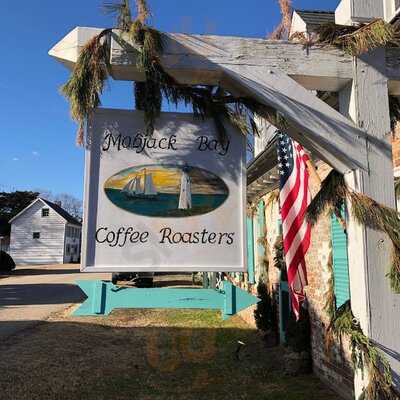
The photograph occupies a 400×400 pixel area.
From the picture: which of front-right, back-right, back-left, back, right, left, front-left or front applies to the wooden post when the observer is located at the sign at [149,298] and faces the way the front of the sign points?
left

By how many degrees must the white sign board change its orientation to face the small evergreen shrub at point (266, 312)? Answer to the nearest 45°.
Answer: approximately 180°

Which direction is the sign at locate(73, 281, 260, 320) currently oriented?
toward the camera

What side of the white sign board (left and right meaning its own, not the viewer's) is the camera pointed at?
front

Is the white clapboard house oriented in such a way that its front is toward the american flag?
no

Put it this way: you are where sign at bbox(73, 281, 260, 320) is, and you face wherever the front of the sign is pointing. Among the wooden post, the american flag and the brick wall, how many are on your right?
0

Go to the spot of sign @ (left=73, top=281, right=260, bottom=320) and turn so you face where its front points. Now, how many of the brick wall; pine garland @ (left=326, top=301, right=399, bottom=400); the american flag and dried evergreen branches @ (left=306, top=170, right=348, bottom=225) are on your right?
0

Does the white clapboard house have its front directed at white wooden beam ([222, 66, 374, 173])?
no

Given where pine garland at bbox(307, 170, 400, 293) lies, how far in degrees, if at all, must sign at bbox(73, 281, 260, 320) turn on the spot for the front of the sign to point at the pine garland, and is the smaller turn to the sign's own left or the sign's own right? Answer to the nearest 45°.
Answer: approximately 90° to the sign's own left

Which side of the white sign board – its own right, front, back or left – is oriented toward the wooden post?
left

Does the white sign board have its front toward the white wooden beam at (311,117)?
no

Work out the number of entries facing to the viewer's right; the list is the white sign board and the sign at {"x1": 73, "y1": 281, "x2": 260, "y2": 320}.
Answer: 0
